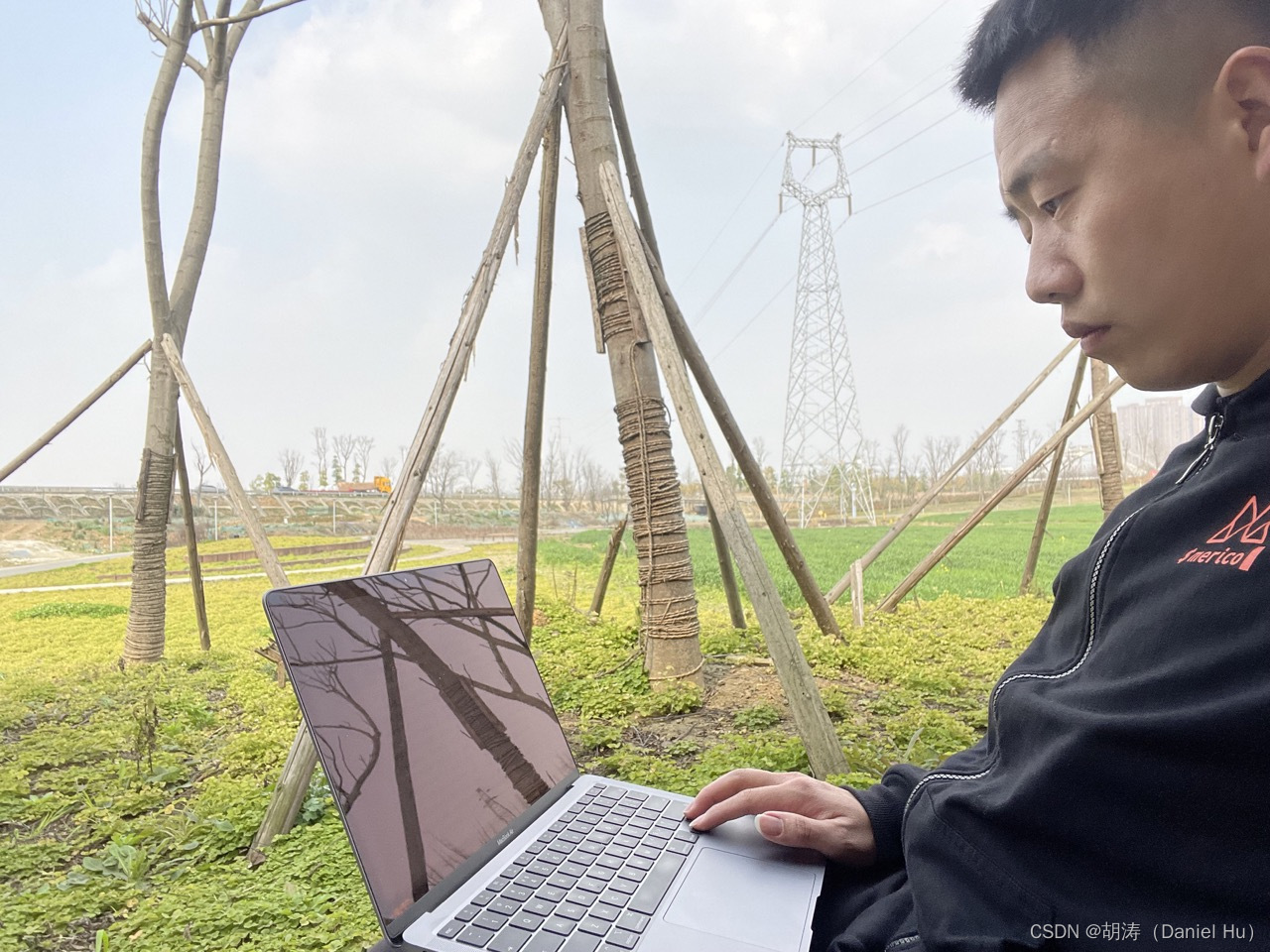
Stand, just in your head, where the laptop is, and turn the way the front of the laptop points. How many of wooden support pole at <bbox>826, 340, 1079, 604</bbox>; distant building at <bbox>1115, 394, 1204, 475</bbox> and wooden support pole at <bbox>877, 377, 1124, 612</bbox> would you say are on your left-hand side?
3

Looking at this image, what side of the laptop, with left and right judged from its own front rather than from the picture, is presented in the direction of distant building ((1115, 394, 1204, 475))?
left

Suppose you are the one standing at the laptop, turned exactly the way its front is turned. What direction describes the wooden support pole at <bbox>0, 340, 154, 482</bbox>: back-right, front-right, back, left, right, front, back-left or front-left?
back

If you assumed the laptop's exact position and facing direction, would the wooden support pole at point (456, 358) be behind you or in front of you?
behind

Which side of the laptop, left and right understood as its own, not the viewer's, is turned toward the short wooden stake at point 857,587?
left

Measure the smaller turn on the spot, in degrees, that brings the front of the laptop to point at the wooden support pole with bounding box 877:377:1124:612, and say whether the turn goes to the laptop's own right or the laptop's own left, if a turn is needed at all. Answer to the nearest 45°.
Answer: approximately 90° to the laptop's own left

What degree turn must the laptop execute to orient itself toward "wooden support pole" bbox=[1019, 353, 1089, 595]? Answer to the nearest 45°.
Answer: approximately 90° to its left

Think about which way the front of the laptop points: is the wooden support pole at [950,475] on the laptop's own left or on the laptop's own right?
on the laptop's own left

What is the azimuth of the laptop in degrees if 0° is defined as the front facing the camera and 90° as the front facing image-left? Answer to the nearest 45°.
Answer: approximately 315°

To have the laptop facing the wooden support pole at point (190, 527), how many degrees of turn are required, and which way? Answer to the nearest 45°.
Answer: approximately 180°

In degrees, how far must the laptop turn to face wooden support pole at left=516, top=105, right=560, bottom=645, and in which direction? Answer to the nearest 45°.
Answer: approximately 135° to its left
